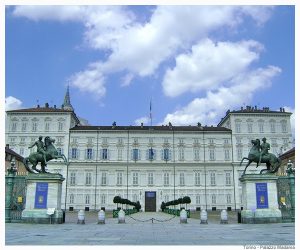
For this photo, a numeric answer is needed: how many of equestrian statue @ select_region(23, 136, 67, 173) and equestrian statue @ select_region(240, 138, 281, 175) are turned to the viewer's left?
1
